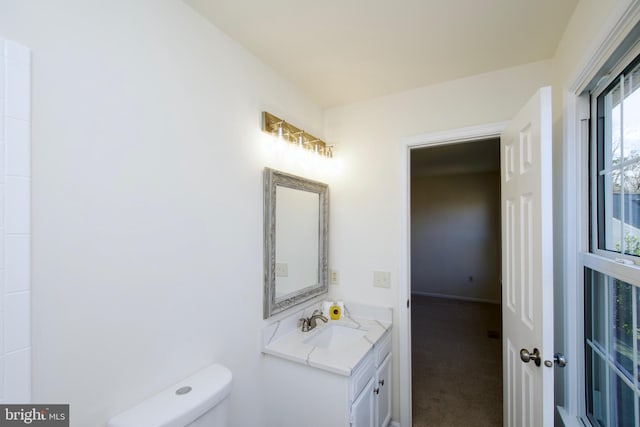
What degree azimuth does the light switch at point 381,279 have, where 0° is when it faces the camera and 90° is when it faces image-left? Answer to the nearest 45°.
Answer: approximately 0°

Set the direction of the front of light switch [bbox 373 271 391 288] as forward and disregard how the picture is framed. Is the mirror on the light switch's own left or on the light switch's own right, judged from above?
on the light switch's own right

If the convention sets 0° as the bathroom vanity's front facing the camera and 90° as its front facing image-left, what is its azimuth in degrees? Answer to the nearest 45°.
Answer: approximately 315°

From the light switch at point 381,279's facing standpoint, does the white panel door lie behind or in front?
in front

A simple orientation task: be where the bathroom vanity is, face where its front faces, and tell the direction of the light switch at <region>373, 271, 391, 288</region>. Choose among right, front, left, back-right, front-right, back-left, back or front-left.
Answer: left

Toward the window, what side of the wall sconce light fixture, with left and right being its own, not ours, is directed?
front
